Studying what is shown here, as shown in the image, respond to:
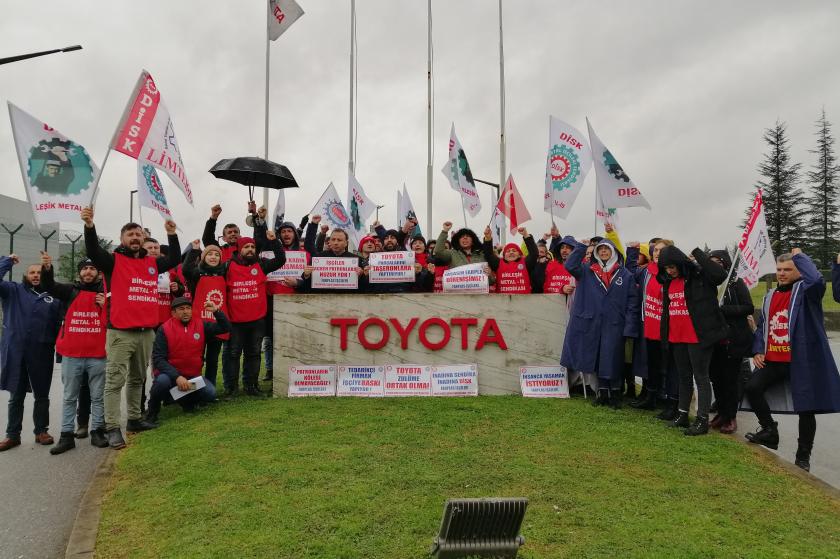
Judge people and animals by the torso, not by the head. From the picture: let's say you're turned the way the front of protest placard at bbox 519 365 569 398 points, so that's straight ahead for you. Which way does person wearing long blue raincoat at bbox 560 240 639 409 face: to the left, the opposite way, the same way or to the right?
the same way

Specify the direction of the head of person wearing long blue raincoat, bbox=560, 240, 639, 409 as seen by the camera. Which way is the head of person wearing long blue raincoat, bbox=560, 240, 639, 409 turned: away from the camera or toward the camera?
toward the camera

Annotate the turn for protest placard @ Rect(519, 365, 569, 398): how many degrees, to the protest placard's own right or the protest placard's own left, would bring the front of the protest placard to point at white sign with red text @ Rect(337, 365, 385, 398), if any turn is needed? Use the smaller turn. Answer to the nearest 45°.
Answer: approximately 90° to the protest placard's own right

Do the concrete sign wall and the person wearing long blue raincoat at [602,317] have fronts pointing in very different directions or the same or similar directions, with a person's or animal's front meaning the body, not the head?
same or similar directions

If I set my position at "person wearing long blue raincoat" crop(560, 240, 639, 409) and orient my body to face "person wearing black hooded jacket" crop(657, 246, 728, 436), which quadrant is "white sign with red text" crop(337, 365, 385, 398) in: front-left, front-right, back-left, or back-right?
back-right

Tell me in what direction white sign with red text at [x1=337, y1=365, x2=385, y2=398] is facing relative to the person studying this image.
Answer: facing the viewer

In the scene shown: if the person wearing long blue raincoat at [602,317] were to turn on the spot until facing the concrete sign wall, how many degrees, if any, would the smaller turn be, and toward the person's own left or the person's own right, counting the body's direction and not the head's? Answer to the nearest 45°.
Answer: approximately 90° to the person's own right

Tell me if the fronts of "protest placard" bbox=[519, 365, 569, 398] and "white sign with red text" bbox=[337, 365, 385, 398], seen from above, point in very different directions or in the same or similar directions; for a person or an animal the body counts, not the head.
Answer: same or similar directions

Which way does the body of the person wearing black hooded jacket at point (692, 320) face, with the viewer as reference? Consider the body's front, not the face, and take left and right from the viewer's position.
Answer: facing the viewer and to the left of the viewer

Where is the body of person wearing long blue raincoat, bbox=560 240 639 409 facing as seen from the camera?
toward the camera

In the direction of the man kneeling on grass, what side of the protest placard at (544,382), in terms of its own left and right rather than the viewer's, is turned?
right
